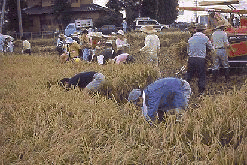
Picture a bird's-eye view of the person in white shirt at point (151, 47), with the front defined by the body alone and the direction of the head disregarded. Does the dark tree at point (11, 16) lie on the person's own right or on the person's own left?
on the person's own right

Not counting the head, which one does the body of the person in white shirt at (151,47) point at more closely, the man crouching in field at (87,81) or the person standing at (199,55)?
the man crouching in field

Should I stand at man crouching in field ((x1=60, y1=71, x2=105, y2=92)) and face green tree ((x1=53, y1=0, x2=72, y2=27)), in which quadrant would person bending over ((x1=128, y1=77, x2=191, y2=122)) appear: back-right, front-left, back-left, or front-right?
back-right

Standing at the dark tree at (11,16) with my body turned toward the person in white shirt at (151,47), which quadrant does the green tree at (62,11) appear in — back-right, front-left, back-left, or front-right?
front-left

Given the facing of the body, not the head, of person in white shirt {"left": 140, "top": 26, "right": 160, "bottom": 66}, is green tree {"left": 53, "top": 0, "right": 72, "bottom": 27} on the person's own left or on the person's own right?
on the person's own right
